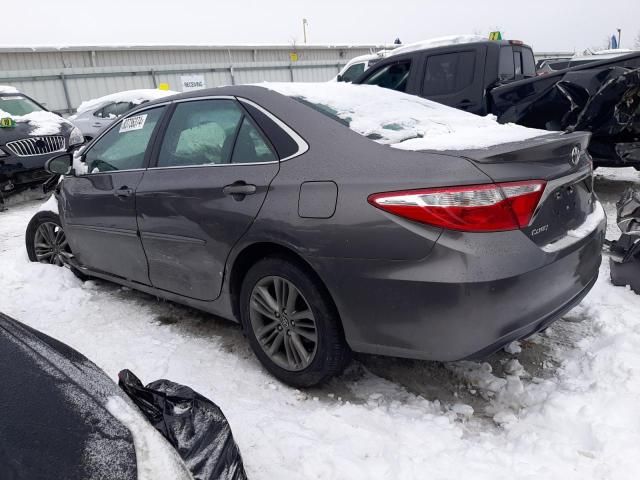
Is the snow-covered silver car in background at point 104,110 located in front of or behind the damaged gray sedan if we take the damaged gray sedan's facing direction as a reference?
in front

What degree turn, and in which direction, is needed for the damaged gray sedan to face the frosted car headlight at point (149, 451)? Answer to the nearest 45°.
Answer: approximately 90° to its left

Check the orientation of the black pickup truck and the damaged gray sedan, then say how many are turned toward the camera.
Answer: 0

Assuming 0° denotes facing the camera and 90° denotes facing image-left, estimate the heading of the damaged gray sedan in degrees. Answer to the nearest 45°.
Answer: approximately 135°

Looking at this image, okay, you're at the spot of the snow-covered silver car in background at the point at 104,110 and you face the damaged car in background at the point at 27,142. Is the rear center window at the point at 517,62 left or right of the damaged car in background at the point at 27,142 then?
left

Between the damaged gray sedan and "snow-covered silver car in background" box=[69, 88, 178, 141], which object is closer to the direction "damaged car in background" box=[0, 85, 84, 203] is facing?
the damaged gray sedan

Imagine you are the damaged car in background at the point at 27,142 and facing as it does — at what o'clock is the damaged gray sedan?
The damaged gray sedan is roughly at 1 o'clock from the damaged car in background.

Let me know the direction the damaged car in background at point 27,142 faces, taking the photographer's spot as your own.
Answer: facing the viewer and to the right of the viewer

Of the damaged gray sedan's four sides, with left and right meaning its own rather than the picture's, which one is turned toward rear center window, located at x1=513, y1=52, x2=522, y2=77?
right

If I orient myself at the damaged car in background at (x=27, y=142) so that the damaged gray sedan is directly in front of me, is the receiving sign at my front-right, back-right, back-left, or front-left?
back-left

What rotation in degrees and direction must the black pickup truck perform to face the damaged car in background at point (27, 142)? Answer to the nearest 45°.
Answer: approximately 45° to its left

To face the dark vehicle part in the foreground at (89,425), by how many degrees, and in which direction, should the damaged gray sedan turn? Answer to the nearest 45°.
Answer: approximately 90° to its left

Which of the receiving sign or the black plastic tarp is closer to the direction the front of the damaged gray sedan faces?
the receiving sign

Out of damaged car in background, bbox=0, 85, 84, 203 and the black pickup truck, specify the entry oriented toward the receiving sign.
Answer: the black pickup truck

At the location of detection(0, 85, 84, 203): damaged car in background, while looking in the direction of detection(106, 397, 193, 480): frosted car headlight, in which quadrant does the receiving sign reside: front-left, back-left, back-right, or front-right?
back-left

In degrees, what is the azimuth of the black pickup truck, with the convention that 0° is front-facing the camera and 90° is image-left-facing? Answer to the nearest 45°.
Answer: approximately 135°

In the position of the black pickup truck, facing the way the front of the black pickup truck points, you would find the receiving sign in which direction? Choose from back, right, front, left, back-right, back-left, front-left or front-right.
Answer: front

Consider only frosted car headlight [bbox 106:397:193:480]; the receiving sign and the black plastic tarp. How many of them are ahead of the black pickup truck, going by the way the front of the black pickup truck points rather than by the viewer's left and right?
1
